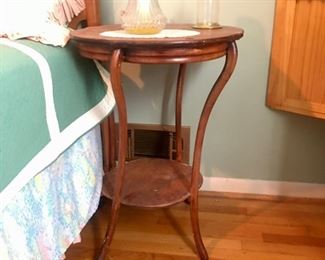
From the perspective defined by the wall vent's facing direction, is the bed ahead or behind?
ahead

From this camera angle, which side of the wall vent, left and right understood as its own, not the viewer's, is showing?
front

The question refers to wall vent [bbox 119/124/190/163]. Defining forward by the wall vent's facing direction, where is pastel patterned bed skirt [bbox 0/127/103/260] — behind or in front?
in front
